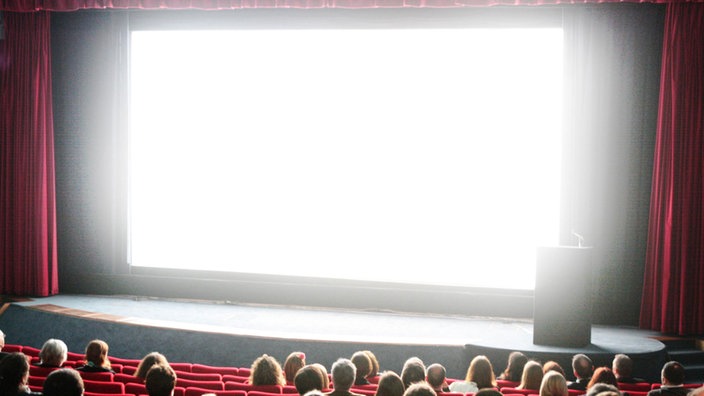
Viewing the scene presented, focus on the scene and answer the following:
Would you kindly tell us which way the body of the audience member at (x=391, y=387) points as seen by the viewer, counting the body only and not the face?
away from the camera

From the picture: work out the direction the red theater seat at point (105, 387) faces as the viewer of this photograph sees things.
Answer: facing away from the viewer

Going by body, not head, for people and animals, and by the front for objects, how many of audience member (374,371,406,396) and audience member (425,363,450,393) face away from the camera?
2

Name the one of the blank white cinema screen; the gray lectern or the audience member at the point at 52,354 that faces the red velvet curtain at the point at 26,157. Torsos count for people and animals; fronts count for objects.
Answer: the audience member

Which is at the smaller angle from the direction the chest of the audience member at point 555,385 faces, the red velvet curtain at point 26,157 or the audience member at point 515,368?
the audience member

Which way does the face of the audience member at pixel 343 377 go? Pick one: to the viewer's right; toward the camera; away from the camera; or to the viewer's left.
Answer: away from the camera

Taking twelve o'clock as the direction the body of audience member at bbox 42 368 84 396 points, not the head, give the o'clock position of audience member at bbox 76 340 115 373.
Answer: audience member at bbox 76 340 115 373 is roughly at 12 o'clock from audience member at bbox 42 368 84 396.

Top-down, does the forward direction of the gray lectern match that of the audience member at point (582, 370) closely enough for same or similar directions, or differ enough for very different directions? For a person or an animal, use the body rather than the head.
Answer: very different directions

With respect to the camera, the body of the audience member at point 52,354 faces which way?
away from the camera

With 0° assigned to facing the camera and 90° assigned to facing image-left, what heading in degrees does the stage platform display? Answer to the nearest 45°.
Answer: approximately 0°

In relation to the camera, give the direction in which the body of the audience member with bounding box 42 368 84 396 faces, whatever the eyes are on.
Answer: away from the camera

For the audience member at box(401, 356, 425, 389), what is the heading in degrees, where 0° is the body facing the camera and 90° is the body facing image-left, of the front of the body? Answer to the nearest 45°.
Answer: approximately 180°
